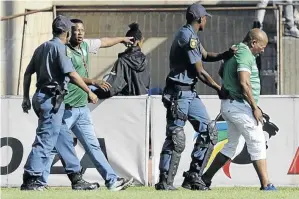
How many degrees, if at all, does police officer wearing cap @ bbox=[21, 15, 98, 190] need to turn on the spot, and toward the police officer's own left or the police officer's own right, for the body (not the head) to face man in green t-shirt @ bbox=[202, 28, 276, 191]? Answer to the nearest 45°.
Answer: approximately 45° to the police officer's own right

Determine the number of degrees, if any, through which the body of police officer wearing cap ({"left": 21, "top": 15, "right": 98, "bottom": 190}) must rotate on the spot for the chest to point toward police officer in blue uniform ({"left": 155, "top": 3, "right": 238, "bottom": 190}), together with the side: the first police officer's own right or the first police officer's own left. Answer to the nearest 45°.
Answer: approximately 45° to the first police officer's own right

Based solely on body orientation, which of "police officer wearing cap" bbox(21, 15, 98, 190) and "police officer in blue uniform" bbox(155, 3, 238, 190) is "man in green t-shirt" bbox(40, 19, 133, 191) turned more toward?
the police officer in blue uniform

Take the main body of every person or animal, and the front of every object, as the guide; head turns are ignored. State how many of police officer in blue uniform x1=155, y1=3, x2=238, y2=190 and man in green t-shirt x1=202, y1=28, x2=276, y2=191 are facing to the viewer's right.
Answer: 2

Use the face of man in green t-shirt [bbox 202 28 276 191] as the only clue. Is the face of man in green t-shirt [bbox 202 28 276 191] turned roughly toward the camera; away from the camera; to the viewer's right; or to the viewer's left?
to the viewer's right

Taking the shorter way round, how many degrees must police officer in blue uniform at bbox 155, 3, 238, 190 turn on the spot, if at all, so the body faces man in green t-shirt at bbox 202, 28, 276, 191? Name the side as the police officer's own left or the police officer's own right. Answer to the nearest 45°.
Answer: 0° — they already face them

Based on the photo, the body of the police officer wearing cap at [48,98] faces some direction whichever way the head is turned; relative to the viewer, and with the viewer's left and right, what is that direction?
facing away from the viewer and to the right of the viewer

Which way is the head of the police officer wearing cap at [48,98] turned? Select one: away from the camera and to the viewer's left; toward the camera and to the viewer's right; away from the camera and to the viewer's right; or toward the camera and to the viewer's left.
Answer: away from the camera and to the viewer's right

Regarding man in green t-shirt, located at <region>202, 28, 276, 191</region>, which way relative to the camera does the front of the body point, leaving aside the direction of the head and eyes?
to the viewer's right
